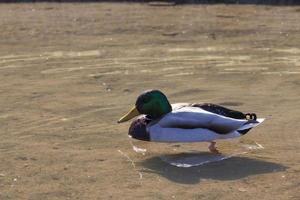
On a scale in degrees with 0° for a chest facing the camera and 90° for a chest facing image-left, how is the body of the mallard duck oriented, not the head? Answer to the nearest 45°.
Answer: approximately 90°
